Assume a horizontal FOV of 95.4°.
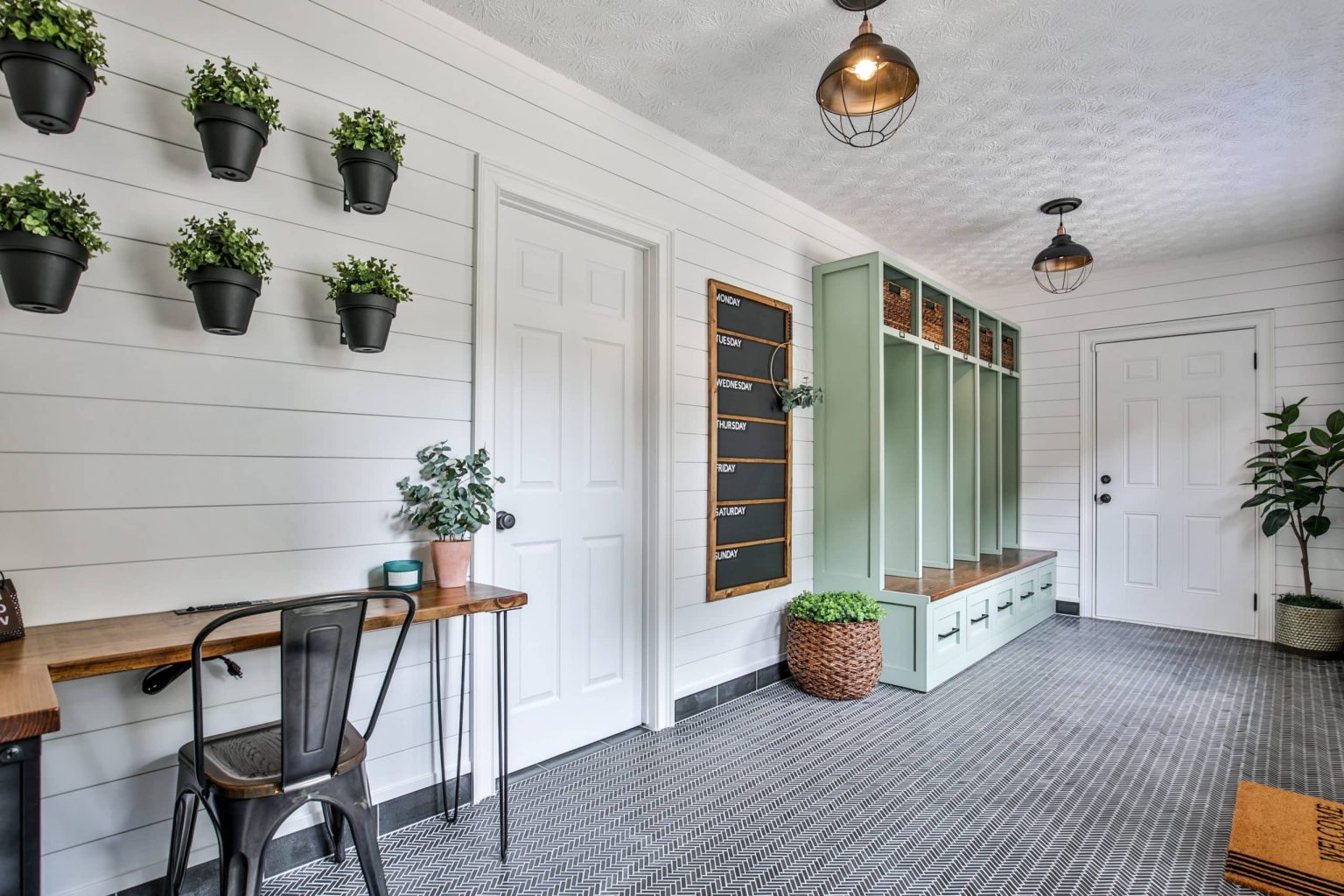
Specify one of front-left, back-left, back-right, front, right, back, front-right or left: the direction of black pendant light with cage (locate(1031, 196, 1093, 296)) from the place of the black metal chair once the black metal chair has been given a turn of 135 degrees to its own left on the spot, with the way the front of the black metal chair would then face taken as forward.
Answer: left

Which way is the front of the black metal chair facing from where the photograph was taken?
facing away from the viewer and to the left of the viewer

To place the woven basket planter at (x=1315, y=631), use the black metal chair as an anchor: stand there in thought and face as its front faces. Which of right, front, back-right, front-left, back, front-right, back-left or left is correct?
back-right

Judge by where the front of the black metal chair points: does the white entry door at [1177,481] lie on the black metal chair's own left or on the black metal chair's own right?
on the black metal chair's own right

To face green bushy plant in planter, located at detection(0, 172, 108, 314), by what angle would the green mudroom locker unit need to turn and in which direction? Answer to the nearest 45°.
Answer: approximately 90° to its right

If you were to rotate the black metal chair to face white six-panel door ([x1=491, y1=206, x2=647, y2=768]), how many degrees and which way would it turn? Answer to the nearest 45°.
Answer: approximately 90° to its right

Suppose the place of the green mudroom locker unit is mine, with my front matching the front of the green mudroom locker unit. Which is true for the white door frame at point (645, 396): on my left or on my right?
on my right

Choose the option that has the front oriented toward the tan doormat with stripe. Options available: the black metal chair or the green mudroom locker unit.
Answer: the green mudroom locker unit
